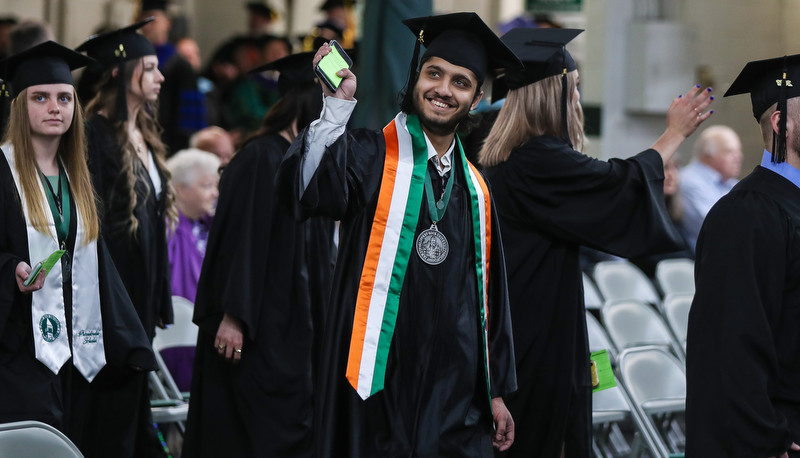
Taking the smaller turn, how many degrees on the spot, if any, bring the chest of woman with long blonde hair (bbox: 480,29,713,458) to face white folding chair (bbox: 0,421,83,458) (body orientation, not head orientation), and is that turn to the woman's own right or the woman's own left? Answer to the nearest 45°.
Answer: approximately 180°

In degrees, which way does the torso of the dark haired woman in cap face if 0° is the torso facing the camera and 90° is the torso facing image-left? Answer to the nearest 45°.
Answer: approximately 225°

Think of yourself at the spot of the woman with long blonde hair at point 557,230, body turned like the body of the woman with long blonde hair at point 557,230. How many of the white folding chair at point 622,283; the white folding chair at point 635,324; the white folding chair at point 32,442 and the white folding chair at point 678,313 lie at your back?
1

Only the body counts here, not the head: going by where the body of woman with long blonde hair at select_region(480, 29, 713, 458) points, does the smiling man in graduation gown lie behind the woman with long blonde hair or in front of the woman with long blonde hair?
behind

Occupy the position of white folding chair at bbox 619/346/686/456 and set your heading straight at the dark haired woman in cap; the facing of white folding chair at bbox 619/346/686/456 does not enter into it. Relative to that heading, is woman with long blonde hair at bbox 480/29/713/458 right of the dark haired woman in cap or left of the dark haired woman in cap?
left

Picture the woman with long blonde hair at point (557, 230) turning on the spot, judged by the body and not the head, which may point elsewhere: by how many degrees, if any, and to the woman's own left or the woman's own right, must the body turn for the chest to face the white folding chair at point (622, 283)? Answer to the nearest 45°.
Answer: approximately 45° to the woman's own left

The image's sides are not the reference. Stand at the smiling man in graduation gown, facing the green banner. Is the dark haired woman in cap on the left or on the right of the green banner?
left

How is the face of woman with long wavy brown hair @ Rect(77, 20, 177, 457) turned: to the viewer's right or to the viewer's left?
to the viewer's right
